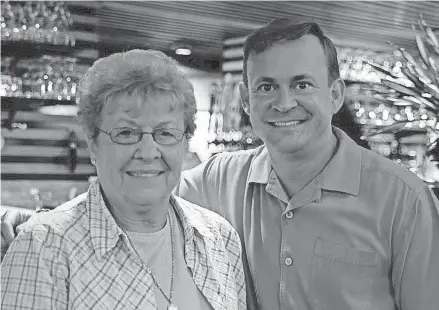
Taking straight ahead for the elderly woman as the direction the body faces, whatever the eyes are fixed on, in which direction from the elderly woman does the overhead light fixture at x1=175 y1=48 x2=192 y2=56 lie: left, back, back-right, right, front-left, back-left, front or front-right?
back-left

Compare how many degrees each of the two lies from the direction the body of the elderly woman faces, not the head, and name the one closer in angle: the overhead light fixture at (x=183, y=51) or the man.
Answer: the man

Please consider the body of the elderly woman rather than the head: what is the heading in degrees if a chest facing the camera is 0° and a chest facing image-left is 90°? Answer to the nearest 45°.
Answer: approximately 315°

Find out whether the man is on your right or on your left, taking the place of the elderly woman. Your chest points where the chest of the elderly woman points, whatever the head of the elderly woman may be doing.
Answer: on your left
